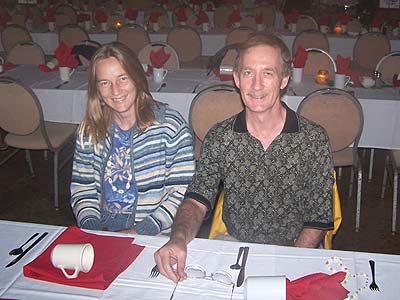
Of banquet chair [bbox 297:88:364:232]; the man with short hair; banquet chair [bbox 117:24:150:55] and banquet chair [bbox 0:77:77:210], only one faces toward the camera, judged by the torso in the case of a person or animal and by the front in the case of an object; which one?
the man with short hair

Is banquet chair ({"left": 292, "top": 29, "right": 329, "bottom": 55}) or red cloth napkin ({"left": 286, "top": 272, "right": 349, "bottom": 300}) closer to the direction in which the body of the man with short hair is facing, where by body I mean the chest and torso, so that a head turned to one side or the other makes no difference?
the red cloth napkin

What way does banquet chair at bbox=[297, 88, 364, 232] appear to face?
away from the camera

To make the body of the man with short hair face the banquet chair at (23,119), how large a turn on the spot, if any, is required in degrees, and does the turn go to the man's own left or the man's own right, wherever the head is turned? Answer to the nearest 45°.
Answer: approximately 135° to the man's own right

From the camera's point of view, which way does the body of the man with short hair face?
toward the camera

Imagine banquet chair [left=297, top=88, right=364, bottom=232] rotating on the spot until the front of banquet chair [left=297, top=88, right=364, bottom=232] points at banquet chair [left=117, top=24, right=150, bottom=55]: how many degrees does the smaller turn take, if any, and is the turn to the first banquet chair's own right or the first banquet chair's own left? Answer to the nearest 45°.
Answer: approximately 45° to the first banquet chair's own left

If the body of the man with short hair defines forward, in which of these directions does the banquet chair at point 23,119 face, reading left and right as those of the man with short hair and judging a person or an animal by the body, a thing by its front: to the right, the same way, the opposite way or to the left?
the opposite way

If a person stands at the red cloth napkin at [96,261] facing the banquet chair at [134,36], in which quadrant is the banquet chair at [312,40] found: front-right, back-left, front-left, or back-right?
front-right

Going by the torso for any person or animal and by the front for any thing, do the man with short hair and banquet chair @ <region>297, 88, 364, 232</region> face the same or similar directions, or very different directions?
very different directions

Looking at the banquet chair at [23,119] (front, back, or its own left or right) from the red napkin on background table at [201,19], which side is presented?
front

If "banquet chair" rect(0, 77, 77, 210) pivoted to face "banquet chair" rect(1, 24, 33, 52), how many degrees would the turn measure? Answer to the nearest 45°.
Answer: approximately 45° to its left

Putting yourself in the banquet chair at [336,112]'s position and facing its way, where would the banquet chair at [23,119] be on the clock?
the banquet chair at [23,119] is roughly at 9 o'clock from the banquet chair at [336,112].

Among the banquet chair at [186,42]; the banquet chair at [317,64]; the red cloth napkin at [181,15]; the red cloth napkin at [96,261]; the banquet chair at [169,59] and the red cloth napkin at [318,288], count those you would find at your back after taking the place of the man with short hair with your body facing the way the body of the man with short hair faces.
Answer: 4
